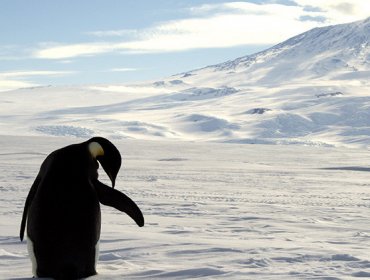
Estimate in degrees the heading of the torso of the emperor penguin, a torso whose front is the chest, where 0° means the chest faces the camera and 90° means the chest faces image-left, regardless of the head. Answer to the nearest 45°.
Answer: approximately 180°
